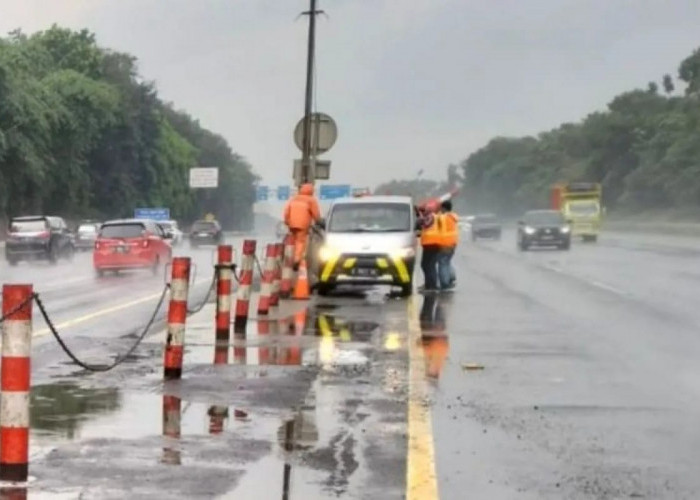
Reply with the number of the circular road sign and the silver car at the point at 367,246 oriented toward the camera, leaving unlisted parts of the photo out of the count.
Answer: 1

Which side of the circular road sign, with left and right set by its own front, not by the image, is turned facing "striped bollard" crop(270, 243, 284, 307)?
back

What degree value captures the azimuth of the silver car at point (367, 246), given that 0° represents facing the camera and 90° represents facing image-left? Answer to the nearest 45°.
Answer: approximately 0°

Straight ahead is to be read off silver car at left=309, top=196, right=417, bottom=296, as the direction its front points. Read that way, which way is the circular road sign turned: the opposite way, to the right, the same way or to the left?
the opposite way

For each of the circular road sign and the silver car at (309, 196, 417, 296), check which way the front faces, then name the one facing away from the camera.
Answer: the circular road sign

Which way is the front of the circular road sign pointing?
away from the camera

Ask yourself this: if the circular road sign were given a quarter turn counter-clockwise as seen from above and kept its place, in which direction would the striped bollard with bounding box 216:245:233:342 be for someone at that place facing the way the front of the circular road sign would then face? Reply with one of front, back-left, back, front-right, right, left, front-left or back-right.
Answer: left

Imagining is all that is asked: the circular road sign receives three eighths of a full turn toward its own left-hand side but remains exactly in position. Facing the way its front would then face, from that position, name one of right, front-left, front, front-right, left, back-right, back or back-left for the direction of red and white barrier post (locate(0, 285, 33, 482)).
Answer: front-left

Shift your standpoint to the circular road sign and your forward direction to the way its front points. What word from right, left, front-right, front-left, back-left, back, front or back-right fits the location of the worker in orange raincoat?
back

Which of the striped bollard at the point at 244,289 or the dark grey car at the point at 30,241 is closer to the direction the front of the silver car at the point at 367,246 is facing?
the striped bollard

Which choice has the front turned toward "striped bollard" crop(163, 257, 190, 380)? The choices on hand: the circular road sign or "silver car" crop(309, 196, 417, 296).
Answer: the silver car
